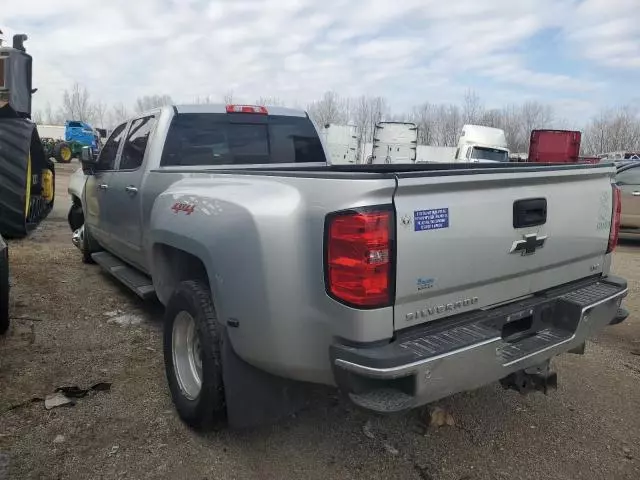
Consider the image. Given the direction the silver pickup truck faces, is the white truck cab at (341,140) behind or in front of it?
in front

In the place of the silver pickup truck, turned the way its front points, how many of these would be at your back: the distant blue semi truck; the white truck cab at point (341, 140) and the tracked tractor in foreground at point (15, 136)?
0

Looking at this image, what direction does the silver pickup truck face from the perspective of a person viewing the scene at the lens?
facing away from the viewer and to the left of the viewer

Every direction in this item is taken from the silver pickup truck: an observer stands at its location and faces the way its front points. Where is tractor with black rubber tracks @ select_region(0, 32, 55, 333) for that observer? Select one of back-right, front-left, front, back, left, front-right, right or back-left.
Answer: front

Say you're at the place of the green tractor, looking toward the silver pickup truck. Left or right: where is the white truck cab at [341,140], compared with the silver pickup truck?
left

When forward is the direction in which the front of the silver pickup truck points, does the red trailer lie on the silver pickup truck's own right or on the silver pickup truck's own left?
on the silver pickup truck's own right

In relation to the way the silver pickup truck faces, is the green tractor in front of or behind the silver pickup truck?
in front

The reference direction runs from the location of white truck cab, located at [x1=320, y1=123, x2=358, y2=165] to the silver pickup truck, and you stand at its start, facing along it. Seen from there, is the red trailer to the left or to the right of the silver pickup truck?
left
